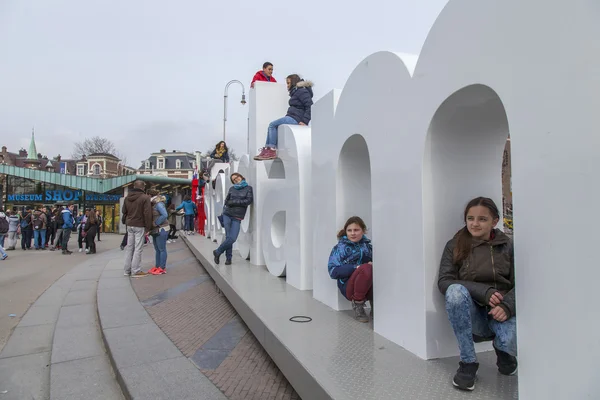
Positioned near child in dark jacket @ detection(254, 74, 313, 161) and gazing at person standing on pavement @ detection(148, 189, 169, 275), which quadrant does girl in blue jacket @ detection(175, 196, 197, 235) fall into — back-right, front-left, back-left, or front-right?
front-right

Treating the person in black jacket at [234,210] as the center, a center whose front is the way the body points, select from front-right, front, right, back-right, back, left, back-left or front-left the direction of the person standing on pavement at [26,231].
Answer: right

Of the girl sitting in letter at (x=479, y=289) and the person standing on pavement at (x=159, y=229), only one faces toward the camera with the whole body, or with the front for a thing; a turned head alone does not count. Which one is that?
the girl sitting in letter

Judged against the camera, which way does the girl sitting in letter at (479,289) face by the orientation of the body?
toward the camera

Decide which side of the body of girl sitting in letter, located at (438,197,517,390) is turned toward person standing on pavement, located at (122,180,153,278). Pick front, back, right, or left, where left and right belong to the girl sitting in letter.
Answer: right

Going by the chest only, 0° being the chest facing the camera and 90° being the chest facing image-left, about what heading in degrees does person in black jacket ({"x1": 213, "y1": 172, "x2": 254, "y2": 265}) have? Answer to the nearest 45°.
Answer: approximately 45°

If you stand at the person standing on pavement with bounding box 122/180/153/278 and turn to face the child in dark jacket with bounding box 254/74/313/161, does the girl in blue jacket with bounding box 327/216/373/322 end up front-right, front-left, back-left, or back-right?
front-right

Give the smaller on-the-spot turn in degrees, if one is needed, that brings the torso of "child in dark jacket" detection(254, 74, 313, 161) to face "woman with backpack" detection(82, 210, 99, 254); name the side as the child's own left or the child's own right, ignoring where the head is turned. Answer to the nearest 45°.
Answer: approximately 45° to the child's own right

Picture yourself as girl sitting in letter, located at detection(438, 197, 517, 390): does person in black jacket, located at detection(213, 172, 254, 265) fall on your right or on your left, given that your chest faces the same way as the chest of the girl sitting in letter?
on your right

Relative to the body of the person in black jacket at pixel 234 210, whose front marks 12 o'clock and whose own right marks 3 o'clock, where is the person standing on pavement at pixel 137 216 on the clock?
the person standing on pavement at pixel 137 216 is roughly at 2 o'clock from the person in black jacket at pixel 234 210.

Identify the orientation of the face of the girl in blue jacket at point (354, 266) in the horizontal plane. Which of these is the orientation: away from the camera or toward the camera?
toward the camera

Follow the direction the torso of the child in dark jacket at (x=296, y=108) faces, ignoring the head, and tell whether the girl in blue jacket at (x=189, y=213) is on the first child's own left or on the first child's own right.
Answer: on the first child's own right

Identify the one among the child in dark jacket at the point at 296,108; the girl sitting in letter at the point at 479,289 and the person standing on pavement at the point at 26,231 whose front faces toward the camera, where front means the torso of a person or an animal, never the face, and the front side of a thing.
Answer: the girl sitting in letter
